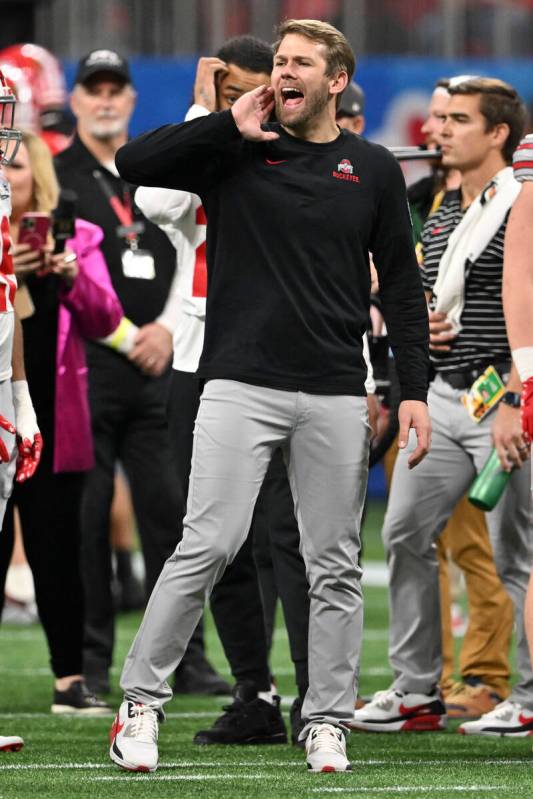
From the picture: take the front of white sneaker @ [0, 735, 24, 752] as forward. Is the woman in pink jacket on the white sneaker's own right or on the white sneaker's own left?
on the white sneaker's own left

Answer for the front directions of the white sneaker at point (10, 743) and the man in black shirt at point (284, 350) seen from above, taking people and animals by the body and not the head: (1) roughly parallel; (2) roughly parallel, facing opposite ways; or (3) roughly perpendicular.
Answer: roughly perpendicular

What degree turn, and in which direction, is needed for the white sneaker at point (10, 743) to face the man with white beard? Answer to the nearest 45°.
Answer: approximately 90° to its left

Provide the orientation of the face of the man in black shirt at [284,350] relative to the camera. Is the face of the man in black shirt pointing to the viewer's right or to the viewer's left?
to the viewer's left

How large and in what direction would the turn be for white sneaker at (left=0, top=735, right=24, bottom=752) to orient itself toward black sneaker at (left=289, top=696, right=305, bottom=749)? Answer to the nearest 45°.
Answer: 0° — it already faces it

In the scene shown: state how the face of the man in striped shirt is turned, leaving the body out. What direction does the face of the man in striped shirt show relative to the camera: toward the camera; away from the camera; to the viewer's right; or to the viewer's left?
to the viewer's left

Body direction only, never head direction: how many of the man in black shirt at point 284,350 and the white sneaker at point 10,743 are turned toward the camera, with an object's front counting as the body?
1

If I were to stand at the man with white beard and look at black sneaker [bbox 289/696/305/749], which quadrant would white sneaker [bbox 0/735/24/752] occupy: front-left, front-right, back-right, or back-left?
front-right

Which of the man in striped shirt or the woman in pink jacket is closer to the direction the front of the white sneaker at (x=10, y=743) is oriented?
the man in striped shirt

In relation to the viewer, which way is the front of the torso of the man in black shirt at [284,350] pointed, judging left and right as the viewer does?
facing the viewer

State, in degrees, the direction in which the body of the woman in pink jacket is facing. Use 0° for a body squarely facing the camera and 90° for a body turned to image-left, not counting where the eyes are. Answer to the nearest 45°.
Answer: approximately 45°

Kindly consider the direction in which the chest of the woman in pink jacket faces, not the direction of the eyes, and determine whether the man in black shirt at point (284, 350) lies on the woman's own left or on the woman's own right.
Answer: on the woman's own left
